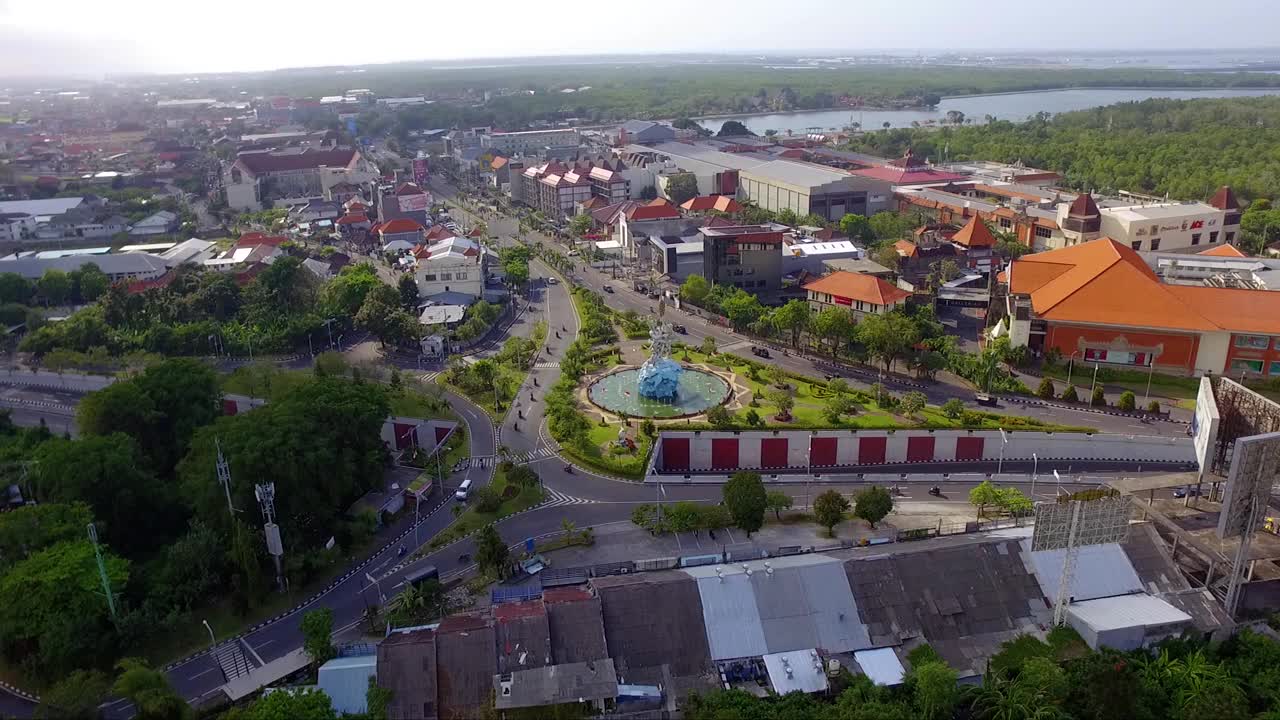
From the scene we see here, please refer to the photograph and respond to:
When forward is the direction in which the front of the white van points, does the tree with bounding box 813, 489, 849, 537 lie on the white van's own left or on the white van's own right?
on the white van's own left

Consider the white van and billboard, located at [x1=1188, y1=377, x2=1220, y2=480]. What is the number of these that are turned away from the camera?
0

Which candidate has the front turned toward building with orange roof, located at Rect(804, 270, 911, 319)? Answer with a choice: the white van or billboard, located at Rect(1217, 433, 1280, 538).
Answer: the billboard

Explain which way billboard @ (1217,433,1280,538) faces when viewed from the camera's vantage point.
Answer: facing away from the viewer and to the left of the viewer

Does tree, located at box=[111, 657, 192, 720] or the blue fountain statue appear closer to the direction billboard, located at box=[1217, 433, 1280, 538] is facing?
the blue fountain statue

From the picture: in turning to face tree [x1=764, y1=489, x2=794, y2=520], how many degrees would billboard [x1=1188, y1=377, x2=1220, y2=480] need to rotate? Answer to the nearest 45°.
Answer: approximately 45° to its left

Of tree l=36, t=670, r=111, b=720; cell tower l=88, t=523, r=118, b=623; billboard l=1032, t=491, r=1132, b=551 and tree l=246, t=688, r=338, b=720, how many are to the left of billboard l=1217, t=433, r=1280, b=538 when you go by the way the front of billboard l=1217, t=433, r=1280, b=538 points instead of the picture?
4

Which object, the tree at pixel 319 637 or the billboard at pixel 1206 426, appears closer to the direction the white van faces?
the tree

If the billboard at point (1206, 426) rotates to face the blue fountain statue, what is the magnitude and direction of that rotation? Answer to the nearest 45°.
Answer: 0° — it already faces it

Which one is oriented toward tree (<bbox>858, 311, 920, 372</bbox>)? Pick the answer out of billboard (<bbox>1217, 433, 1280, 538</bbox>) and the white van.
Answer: the billboard

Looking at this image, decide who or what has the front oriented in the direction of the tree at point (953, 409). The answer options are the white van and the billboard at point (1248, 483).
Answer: the billboard

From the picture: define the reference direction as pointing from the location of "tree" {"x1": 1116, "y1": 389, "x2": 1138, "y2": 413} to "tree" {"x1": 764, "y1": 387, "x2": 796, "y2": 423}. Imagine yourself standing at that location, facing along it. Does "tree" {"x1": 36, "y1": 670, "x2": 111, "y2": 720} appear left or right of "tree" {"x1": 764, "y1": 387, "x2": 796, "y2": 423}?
left

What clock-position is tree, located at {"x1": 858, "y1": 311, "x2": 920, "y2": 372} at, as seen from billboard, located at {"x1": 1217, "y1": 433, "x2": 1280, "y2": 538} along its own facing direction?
The tree is roughly at 12 o'clock from the billboard.

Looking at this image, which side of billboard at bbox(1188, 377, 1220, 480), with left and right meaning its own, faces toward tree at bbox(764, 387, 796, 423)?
front

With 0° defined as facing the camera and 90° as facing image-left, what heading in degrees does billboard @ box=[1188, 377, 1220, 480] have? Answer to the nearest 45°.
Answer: approximately 90°
